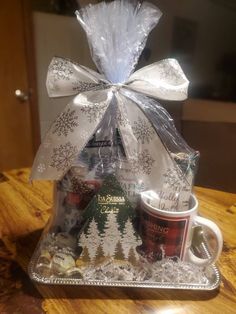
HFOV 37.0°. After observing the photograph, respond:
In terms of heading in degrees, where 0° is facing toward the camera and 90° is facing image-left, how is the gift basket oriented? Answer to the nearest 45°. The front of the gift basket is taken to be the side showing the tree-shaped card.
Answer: approximately 0°

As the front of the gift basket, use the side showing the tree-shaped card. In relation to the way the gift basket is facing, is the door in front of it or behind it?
behind
